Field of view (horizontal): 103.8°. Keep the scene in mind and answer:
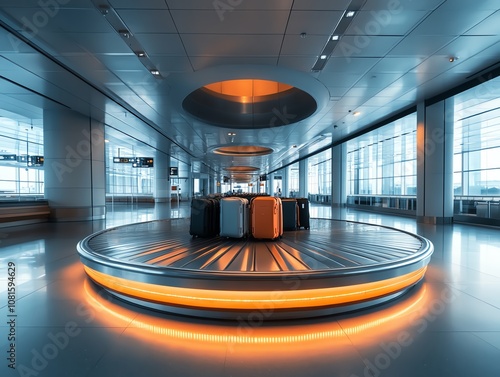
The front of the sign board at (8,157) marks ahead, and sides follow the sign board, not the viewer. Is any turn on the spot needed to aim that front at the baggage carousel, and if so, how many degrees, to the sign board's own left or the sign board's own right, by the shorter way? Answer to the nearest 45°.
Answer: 0° — it already faces it

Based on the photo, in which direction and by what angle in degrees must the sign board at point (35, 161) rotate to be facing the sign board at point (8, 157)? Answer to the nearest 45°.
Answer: approximately 135° to its right

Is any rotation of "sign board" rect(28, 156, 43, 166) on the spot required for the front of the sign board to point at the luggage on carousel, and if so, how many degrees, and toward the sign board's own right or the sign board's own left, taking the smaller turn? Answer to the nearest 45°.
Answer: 0° — it already faces it

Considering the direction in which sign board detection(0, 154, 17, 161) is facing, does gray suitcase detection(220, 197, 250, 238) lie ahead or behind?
ahead

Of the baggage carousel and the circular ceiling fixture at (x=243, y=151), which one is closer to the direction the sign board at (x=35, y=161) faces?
the baggage carousel

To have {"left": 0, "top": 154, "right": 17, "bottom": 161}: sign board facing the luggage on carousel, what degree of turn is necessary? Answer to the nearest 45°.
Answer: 0° — it already faces it

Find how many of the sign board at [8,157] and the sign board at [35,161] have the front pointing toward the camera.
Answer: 2

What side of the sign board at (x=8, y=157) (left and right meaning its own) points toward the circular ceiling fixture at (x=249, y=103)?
left

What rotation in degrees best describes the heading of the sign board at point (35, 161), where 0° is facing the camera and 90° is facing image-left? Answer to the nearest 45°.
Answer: approximately 0°
